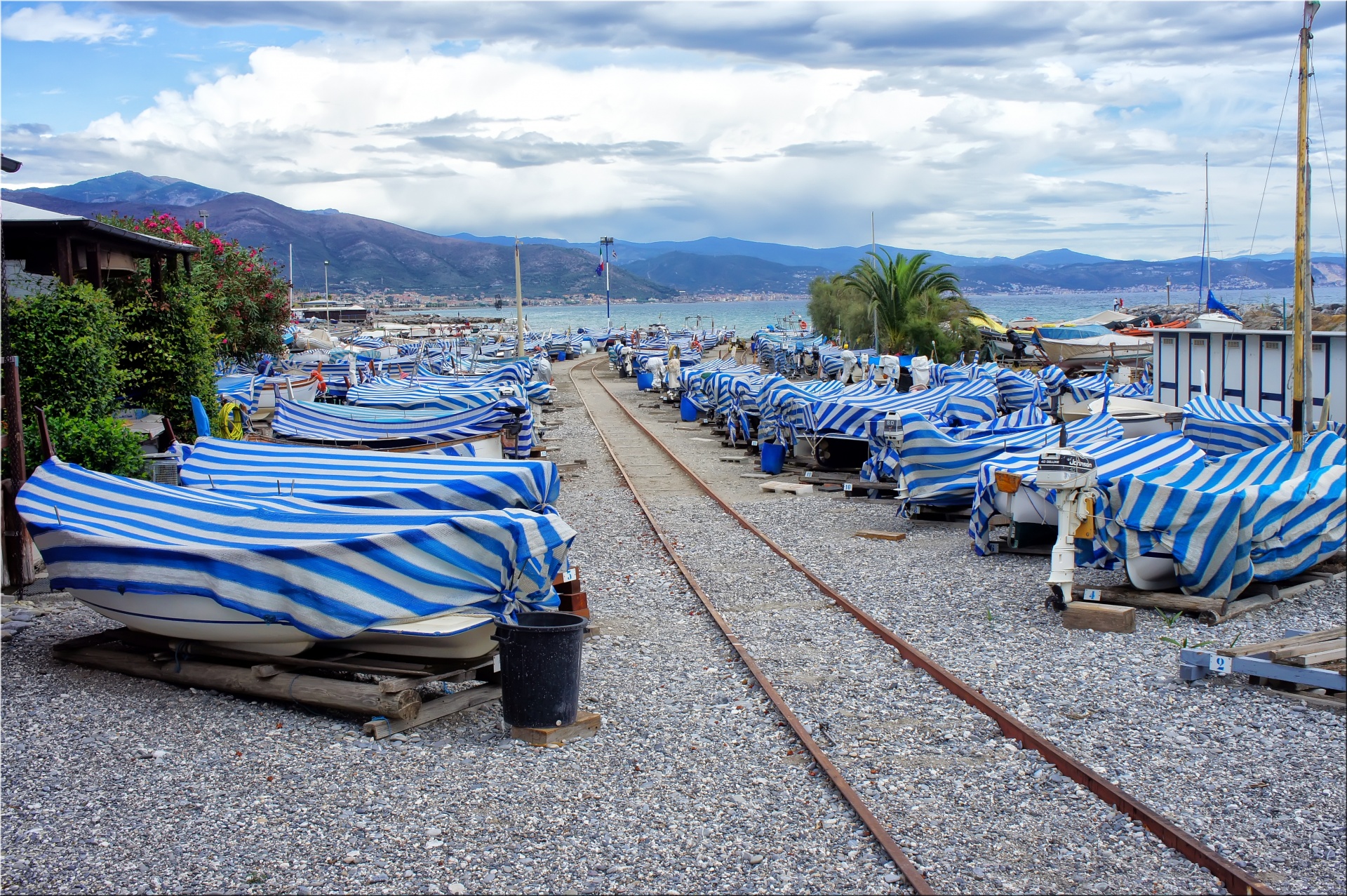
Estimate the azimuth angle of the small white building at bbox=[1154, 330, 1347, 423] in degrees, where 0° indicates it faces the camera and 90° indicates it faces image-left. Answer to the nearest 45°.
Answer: approximately 45°

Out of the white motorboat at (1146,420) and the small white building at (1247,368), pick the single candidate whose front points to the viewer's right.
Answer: the white motorboat

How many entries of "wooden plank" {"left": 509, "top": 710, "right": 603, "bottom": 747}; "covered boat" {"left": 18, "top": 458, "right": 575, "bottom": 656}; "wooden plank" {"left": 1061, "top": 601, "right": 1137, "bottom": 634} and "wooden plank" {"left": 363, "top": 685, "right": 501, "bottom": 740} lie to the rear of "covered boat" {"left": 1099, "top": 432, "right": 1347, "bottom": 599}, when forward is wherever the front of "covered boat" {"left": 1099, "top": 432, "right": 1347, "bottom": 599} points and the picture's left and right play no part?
4

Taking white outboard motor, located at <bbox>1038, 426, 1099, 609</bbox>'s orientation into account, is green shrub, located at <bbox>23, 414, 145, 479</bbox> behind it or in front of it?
behind
